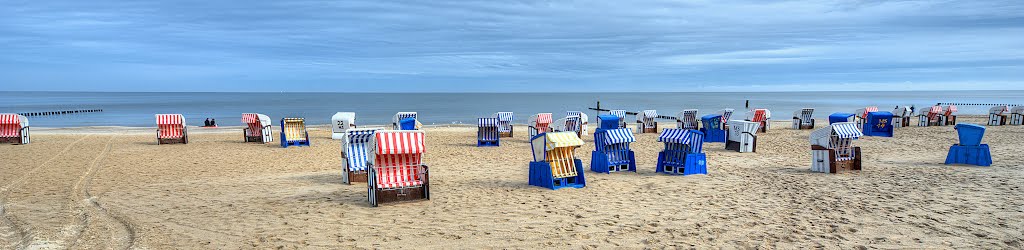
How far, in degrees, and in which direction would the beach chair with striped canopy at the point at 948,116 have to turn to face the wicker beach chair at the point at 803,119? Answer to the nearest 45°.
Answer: approximately 90° to its right

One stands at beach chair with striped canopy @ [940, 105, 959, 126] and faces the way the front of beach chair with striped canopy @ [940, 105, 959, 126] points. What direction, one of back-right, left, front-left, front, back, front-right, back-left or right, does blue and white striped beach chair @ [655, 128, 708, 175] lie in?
front-right

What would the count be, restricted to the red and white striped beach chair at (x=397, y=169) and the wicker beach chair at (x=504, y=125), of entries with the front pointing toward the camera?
2

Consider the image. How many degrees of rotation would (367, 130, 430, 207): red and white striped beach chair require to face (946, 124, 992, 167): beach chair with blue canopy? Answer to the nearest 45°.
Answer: approximately 90° to its left

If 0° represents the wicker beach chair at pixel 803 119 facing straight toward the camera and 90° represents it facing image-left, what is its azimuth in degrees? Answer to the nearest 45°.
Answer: approximately 315°

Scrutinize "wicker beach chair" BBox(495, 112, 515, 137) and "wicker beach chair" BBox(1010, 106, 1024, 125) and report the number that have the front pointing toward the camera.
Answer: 2

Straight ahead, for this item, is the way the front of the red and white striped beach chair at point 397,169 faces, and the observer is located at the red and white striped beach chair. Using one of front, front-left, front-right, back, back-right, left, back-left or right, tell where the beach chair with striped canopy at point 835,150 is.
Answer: left

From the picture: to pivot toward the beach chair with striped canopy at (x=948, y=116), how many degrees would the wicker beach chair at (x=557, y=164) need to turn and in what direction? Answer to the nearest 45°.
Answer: approximately 90° to its left
